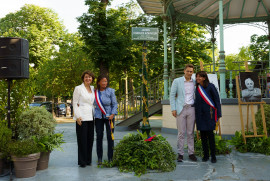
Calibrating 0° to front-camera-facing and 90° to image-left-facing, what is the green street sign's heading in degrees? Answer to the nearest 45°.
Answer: approximately 0°

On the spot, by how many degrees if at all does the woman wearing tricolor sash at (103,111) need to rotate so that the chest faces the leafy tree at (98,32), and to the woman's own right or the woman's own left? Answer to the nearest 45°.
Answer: approximately 180°

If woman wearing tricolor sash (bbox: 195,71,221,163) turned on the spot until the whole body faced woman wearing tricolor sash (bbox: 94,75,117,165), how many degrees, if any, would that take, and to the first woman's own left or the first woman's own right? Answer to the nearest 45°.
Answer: approximately 45° to the first woman's own right

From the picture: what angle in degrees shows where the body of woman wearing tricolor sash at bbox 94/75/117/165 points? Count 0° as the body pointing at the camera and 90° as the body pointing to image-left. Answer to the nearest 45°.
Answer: approximately 0°

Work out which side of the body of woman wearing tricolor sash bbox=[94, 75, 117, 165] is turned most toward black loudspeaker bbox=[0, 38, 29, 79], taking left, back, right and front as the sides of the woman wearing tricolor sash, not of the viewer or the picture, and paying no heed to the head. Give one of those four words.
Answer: right

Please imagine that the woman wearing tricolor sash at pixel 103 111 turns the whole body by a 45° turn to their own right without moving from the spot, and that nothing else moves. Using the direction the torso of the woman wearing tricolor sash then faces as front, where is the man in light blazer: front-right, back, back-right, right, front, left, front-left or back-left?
back-left
